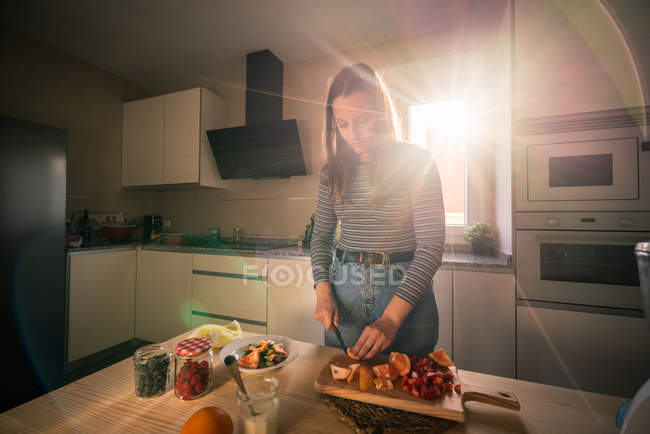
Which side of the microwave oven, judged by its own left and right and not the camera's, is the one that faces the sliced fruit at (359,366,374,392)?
front

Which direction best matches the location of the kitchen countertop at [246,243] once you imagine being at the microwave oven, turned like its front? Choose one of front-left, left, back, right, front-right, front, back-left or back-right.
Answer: right

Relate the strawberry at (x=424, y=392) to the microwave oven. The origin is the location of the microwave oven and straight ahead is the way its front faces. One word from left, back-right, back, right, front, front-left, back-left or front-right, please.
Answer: front

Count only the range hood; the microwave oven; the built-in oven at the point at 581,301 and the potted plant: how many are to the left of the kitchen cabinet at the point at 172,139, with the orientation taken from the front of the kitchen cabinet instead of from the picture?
4

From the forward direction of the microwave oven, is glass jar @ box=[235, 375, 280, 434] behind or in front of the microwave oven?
in front

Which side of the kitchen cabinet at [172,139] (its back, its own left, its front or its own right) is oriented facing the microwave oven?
left

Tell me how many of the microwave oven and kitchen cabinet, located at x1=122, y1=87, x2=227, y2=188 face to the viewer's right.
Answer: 0

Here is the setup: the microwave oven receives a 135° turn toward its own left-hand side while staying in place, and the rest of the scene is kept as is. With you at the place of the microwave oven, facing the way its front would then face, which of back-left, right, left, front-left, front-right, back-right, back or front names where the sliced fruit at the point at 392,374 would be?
back-right

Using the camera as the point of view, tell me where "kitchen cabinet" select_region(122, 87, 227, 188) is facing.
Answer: facing the viewer and to the left of the viewer

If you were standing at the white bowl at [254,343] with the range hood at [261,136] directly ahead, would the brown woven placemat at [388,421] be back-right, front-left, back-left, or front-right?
back-right

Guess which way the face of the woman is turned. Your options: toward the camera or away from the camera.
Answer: toward the camera

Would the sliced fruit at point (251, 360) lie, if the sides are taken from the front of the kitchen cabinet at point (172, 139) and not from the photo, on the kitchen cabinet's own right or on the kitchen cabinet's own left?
on the kitchen cabinet's own left

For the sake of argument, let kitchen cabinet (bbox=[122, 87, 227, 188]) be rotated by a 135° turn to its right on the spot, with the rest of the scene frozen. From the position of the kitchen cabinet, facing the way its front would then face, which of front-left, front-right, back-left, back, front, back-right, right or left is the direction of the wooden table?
back
